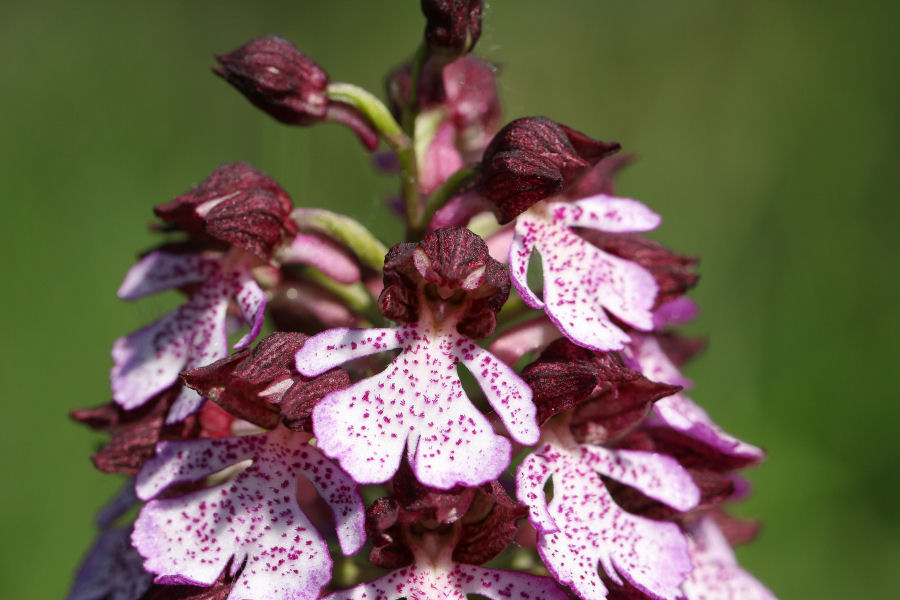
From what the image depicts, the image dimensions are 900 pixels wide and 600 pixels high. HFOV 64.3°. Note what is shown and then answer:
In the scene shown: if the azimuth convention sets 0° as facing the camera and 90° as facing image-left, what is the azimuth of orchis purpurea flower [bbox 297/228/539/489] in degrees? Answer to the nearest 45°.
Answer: approximately 0°
